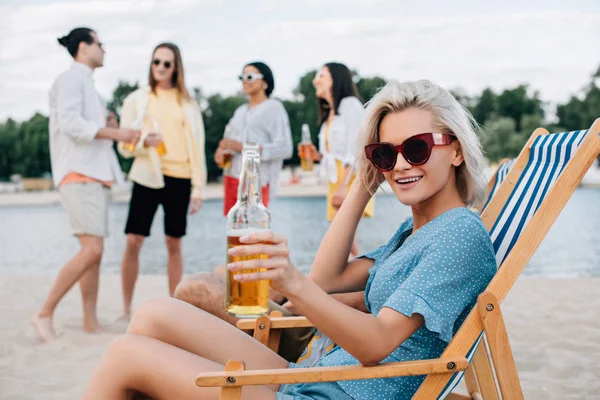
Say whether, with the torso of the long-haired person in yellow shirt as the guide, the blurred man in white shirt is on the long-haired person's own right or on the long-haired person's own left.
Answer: on the long-haired person's own right

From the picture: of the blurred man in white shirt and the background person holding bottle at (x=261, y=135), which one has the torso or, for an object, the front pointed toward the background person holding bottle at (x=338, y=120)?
the blurred man in white shirt

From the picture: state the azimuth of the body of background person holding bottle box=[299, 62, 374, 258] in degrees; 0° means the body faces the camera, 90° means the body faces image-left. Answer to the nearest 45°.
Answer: approximately 90°

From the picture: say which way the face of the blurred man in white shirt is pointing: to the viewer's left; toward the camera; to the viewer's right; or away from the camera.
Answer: to the viewer's right

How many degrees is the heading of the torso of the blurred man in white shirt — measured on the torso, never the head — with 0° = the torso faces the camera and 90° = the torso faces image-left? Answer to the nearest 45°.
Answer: approximately 270°

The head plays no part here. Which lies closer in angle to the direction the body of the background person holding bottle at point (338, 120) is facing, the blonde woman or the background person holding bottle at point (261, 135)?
the background person holding bottle

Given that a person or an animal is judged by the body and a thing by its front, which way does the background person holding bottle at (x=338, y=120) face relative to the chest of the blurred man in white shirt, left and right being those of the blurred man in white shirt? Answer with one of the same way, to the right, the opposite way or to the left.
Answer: the opposite way
